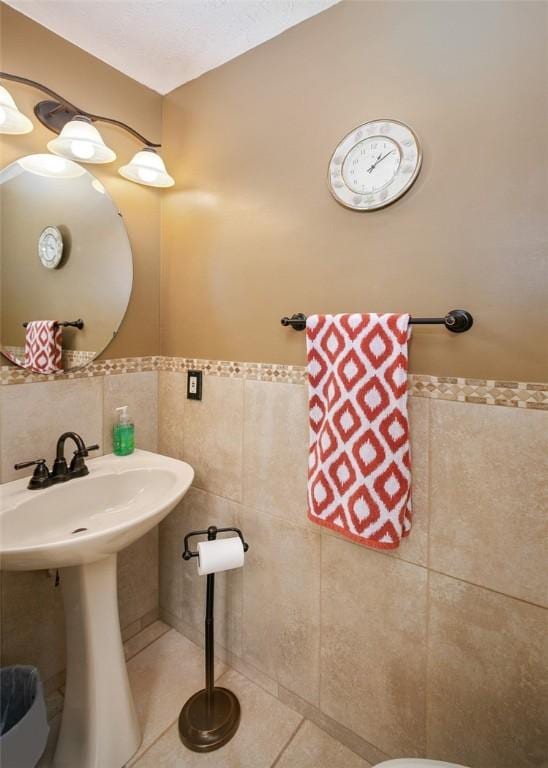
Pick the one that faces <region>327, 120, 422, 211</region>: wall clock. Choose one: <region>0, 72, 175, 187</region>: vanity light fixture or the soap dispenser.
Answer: the vanity light fixture

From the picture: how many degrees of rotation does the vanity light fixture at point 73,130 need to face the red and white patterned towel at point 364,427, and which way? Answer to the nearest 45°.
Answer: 0° — it already faces it

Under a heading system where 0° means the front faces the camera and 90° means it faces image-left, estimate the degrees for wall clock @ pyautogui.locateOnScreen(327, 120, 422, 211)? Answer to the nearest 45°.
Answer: approximately 45°

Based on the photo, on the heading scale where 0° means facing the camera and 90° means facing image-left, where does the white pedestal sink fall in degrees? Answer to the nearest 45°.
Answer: approximately 315°
